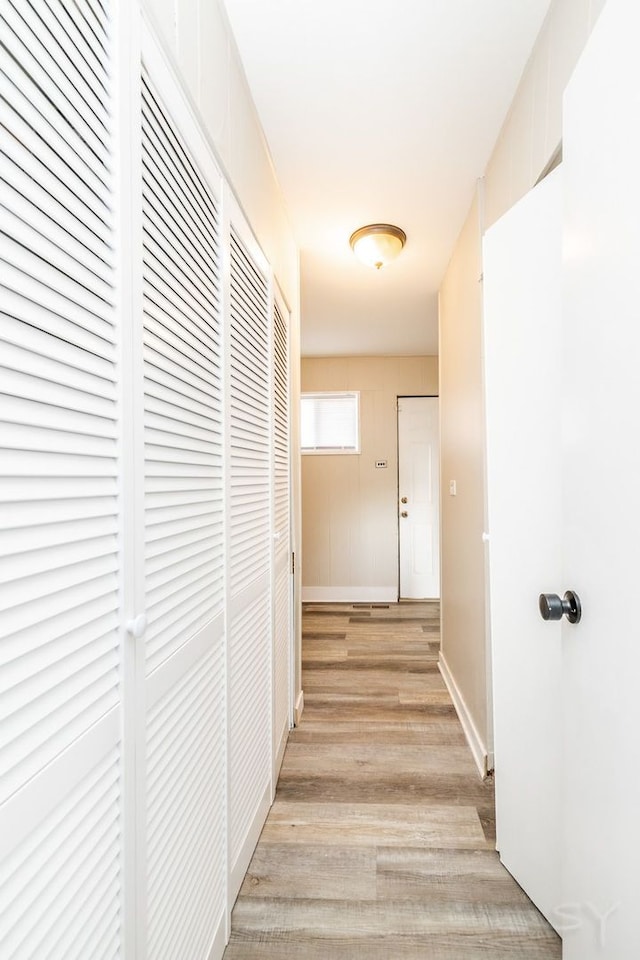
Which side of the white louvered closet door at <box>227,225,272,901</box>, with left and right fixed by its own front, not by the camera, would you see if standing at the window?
left

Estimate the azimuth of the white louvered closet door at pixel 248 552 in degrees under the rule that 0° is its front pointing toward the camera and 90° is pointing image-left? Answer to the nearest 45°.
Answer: approximately 270°

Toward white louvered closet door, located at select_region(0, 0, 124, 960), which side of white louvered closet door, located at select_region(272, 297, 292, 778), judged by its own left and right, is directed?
right

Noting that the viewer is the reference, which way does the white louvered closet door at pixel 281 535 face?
facing to the right of the viewer

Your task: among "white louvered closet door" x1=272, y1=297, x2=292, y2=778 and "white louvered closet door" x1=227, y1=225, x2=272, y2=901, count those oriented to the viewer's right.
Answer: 2

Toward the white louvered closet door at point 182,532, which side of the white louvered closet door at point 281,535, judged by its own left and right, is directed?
right
